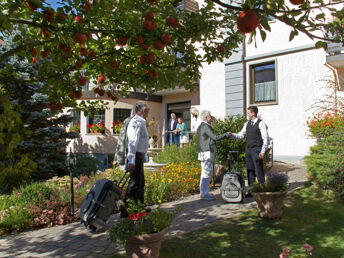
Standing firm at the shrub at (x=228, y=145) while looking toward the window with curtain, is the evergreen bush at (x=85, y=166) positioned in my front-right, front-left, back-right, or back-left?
back-left

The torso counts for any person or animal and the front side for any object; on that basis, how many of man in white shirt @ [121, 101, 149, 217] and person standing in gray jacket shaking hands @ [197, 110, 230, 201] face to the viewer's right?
2

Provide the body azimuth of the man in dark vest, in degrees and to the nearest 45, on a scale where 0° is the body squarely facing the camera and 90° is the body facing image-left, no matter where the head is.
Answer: approximately 45°

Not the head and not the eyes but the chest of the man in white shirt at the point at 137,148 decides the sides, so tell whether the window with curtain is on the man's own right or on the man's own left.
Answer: on the man's own left

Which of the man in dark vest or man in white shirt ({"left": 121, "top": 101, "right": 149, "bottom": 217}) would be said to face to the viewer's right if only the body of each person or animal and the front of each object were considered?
the man in white shirt

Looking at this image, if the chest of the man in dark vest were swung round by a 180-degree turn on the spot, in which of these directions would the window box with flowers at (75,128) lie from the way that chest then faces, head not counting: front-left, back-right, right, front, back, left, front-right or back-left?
left

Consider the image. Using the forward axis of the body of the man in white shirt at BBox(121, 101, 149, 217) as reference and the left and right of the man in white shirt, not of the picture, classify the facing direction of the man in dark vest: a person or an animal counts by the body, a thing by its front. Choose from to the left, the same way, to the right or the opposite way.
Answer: the opposite way

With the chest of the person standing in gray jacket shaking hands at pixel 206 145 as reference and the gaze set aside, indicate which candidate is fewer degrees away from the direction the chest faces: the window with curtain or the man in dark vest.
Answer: the man in dark vest

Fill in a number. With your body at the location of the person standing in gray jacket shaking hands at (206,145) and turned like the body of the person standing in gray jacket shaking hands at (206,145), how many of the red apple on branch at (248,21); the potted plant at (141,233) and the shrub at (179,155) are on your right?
2

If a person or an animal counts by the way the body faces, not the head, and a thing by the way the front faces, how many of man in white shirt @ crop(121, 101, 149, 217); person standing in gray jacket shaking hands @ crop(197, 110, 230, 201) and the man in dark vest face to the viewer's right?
2

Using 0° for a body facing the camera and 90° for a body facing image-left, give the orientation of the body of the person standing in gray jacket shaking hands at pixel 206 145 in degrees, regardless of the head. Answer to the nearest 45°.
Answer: approximately 270°

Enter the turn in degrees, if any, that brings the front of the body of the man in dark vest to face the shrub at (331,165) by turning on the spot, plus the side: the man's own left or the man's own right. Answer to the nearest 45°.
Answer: approximately 180°

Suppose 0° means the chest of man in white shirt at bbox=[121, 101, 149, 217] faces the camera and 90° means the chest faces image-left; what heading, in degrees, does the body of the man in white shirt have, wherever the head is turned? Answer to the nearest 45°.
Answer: approximately 270°
